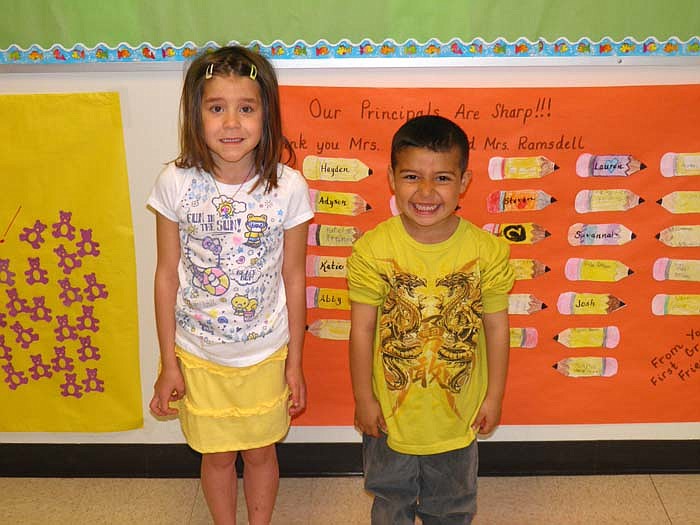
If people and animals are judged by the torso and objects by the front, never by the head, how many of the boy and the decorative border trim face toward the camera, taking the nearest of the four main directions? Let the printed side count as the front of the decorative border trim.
2

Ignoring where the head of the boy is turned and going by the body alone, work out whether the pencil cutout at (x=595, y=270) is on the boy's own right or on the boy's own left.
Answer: on the boy's own left

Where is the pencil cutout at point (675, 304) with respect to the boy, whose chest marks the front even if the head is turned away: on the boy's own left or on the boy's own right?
on the boy's own left

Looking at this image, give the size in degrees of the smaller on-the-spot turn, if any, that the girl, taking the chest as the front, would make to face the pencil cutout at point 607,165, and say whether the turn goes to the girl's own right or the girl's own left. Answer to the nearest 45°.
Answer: approximately 90° to the girl's own left

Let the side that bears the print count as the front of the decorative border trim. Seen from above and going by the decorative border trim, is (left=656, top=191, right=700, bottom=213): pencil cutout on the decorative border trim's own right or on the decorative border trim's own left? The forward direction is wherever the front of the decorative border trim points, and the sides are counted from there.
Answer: on the decorative border trim's own left
